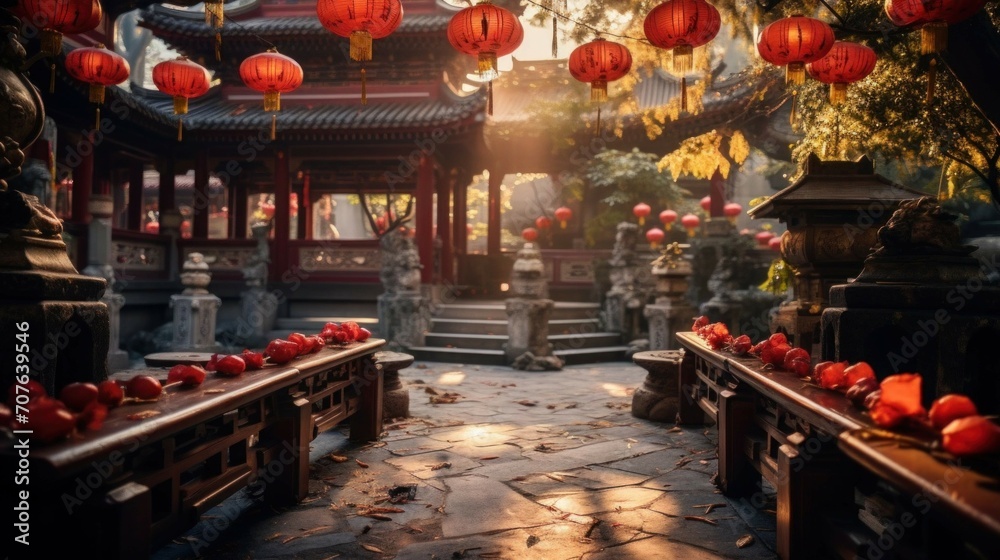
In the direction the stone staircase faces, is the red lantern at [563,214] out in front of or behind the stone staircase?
behind

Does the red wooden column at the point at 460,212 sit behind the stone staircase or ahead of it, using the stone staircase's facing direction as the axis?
behind

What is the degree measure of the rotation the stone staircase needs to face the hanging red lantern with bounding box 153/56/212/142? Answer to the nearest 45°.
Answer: approximately 45° to its right

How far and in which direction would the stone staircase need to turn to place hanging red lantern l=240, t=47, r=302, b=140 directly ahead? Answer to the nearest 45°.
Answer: approximately 45° to its right

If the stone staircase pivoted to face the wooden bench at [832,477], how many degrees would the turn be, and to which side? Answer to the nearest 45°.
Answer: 0° — it already faces it

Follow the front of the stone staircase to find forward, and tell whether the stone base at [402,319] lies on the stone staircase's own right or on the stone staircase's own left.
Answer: on the stone staircase's own right

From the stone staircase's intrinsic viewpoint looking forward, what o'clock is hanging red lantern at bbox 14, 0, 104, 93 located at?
The hanging red lantern is roughly at 1 o'clock from the stone staircase.

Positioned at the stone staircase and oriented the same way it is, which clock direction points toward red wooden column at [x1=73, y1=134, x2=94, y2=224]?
The red wooden column is roughly at 3 o'clock from the stone staircase.

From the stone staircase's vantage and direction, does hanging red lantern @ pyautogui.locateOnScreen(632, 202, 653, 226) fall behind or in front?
behind

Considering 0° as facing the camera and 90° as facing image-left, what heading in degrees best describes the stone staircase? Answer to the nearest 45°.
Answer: approximately 0°

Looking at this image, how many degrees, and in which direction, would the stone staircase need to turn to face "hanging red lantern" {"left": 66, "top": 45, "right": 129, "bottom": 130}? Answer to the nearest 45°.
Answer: approximately 45° to its right
